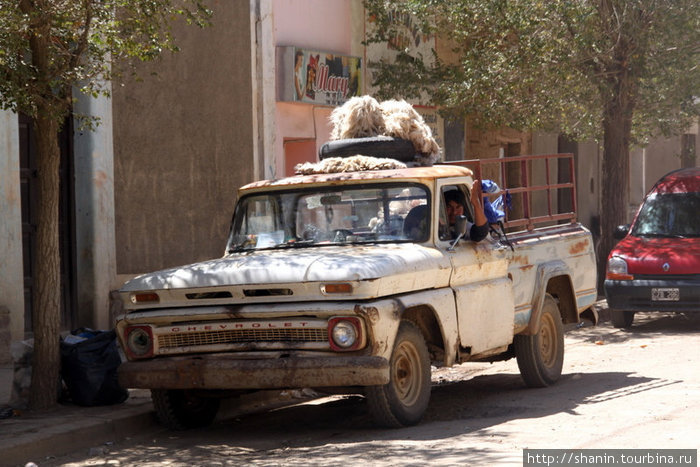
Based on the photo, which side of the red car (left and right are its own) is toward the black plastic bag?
front

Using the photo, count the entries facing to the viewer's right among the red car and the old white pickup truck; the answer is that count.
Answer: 0

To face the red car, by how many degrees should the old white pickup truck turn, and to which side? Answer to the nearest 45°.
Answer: approximately 180°

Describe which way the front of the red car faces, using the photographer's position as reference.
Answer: facing the viewer and to the left of the viewer

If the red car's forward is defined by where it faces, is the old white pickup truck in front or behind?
in front

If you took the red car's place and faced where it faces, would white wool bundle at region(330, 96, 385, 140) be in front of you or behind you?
in front

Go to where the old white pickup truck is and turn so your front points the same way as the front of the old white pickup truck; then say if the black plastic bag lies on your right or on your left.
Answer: on your right

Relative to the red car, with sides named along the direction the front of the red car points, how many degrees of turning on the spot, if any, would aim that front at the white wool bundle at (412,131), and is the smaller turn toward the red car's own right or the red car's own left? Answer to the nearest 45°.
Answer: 0° — it already faces it
